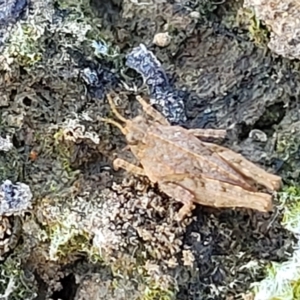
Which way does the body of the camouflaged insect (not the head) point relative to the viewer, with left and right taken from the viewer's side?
facing away from the viewer and to the left of the viewer
